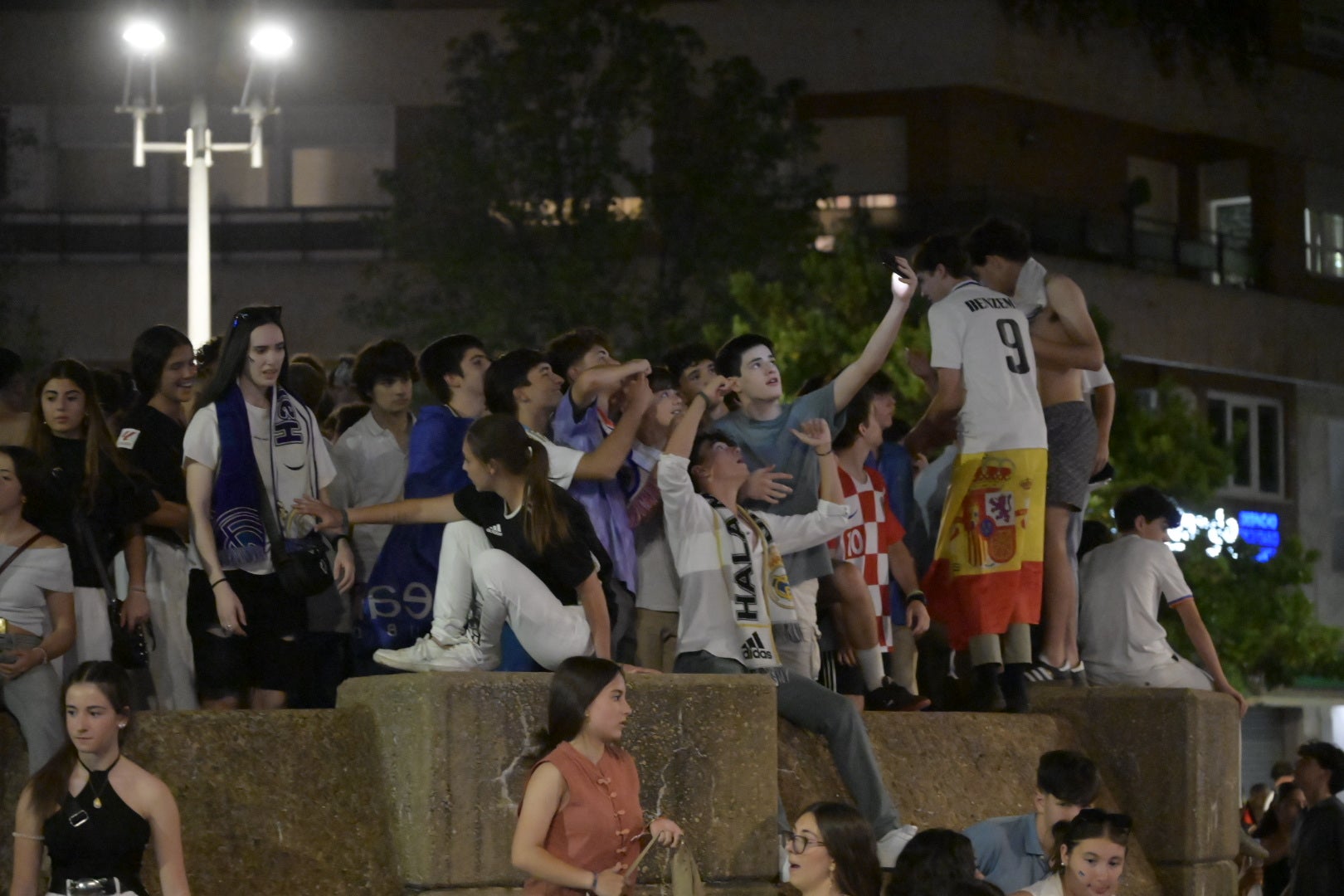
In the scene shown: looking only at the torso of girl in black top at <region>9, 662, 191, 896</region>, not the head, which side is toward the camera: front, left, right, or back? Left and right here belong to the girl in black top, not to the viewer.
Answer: front

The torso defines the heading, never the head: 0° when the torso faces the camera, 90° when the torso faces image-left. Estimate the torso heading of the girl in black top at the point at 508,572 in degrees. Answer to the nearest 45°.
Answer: approximately 90°

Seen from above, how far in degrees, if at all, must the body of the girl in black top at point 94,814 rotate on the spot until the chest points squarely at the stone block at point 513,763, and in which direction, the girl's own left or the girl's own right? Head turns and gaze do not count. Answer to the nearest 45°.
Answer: approximately 135° to the girl's own left

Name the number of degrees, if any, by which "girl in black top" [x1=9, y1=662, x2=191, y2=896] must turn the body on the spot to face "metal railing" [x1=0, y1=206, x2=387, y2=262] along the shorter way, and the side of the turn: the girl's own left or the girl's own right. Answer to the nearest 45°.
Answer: approximately 180°

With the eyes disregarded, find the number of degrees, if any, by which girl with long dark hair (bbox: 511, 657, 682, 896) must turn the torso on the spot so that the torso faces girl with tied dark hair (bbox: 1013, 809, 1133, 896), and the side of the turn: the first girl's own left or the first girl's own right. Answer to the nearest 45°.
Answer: approximately 90° to the first girl's own left

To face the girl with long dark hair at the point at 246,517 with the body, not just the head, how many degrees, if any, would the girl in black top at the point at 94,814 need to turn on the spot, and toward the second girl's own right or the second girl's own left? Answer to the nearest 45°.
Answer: approximately 180°

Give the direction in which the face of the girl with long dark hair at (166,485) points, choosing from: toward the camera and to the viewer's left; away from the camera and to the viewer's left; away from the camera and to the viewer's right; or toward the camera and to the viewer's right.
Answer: toward the camera and to the viewer's right

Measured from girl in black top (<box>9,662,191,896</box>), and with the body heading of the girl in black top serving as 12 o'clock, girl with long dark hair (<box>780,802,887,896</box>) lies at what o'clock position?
The girl with long dark hair is roughly at 9 o'clock from the girl in black top.

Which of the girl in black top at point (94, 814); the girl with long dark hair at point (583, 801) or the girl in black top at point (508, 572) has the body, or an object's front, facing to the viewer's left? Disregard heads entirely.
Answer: the girl in black top at point (508, 572)
